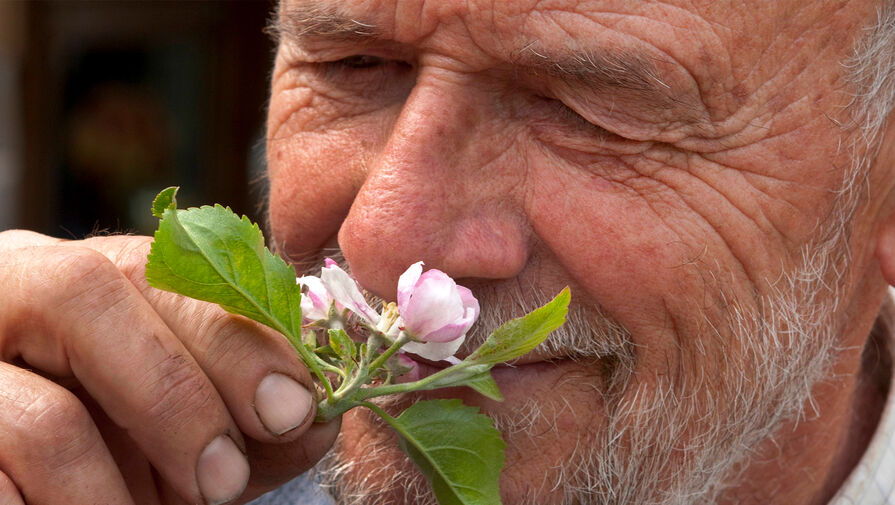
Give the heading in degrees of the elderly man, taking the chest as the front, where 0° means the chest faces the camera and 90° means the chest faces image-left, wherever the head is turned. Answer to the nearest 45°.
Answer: approximately 45°

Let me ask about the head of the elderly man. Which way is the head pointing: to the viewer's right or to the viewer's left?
to the viewer's left
